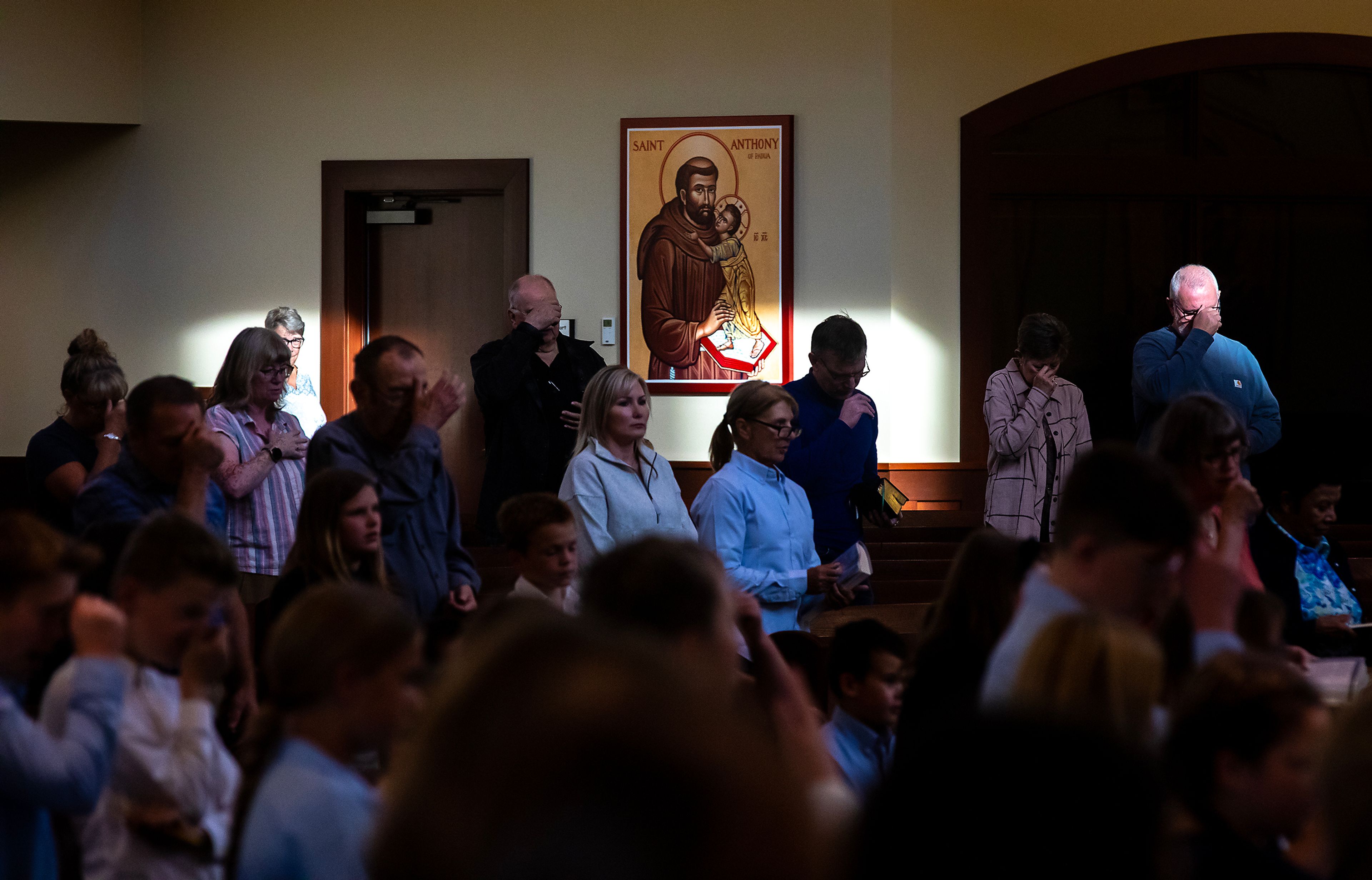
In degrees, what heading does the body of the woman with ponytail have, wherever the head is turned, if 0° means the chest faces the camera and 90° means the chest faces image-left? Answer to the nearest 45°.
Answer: approximately 315°

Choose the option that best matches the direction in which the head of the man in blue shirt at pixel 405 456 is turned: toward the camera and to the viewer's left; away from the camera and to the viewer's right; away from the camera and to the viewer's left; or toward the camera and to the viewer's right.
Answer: toward the camera and to the viewer's right

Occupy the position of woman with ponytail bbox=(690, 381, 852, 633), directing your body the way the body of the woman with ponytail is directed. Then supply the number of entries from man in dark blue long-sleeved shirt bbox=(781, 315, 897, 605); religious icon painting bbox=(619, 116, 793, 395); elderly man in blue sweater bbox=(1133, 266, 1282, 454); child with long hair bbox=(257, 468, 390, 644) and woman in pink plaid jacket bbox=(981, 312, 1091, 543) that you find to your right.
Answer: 1

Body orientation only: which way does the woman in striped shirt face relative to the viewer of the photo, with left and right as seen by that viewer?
facing the viewer and to the right of the viewer

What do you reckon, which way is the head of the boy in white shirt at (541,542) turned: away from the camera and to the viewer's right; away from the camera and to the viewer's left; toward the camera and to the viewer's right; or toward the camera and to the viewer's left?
toward the camera and to the viewer's right

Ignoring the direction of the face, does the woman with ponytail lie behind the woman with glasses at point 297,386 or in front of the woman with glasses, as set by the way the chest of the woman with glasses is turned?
in front

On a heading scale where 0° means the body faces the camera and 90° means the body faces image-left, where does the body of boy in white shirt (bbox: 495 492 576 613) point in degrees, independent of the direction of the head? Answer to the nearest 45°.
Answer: approximately 315°

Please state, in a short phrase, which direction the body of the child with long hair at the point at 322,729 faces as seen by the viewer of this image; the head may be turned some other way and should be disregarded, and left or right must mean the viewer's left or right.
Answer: facing to the right of the viewer

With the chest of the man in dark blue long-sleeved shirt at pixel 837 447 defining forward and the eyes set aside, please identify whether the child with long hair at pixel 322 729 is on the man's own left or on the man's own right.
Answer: on the man's own right

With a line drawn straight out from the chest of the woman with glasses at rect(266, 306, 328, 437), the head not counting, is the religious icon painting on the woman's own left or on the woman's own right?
on the woman's own left

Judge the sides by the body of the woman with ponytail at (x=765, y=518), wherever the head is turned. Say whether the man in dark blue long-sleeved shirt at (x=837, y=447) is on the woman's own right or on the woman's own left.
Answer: on the woman's own left

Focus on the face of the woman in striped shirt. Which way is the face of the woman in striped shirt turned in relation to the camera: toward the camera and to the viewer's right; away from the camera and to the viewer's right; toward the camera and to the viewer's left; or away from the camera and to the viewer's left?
toward the camera and to the viewer's right

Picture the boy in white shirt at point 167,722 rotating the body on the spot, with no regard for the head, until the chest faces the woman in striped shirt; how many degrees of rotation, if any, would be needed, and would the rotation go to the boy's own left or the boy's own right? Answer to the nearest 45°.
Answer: approximately 135° to the boy's own left

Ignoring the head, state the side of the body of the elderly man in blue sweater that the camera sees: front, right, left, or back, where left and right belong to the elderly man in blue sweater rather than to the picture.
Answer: front
